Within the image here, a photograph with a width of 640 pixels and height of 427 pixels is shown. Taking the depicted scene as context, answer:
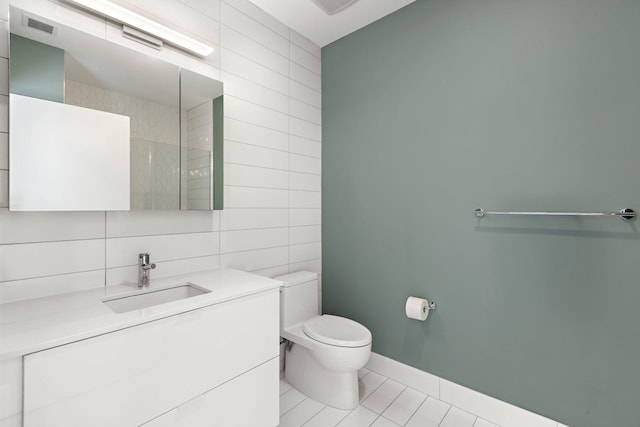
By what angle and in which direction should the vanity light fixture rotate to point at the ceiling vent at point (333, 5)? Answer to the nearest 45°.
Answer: approximately 45° to its left

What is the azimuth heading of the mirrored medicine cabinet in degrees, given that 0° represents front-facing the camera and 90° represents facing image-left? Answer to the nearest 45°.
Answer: approximately 315°

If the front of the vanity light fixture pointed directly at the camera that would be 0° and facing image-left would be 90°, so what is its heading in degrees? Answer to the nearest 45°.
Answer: approximately 315°
